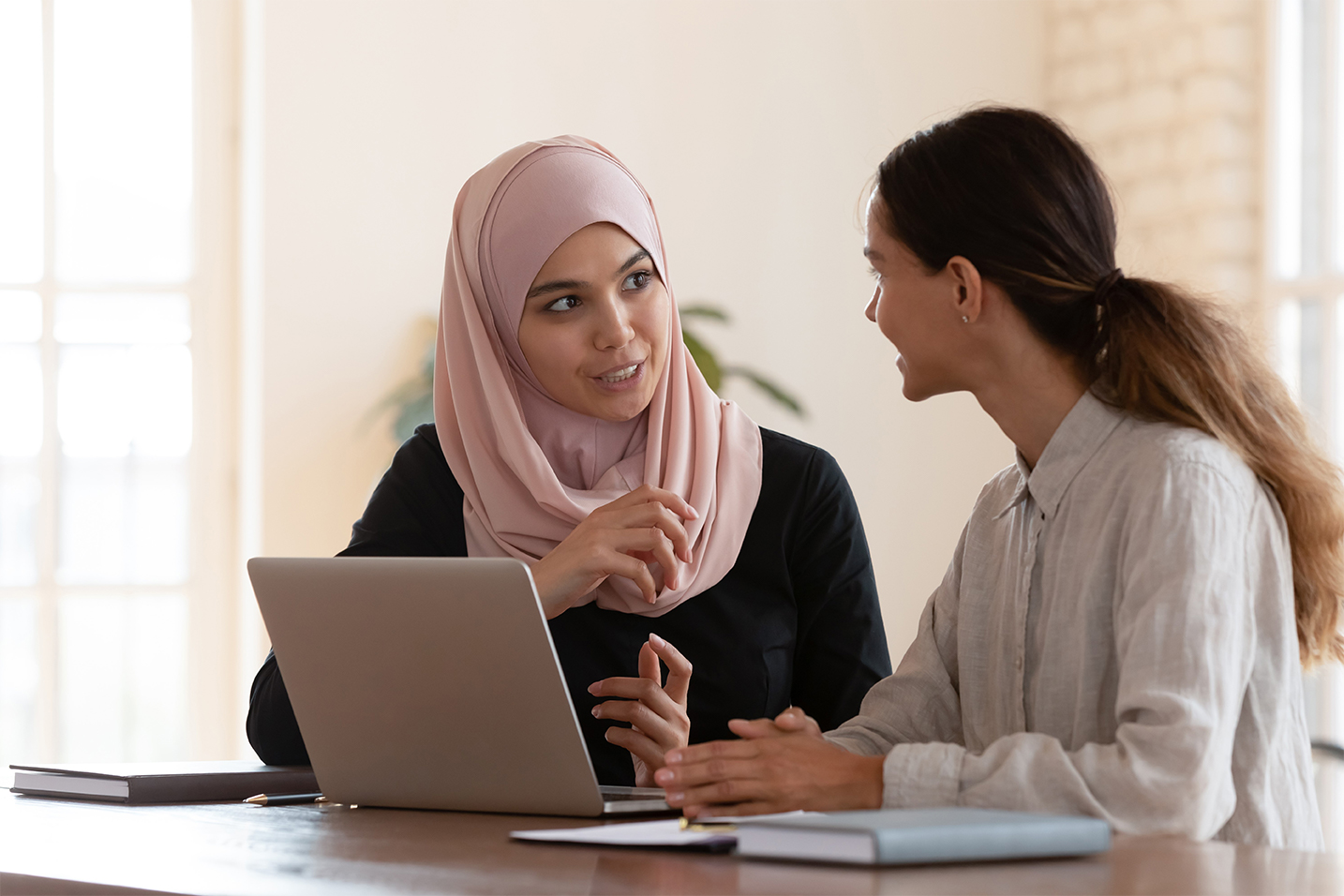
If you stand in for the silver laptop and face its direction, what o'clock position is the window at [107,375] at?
The window is roughly at 10 o'clock from the silver laptop.

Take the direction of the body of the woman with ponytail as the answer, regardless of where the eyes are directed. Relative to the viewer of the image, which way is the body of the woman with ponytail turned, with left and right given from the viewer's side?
facing the viewer and to the left of the viewer

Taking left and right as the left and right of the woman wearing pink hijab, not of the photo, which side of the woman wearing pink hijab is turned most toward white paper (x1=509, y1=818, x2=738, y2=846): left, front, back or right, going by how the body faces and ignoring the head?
front

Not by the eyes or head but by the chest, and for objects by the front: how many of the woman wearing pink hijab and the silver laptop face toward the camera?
1

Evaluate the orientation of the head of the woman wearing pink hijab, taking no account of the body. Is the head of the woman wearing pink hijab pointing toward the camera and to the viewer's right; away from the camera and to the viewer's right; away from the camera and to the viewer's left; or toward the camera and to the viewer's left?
toward the camera and to the viewer's right

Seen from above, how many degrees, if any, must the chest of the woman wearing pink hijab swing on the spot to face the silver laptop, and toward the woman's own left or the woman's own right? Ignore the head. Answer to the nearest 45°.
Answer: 0° — they already face it

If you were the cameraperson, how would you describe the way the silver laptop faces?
facing away from the viewer and to the right of the viewer
